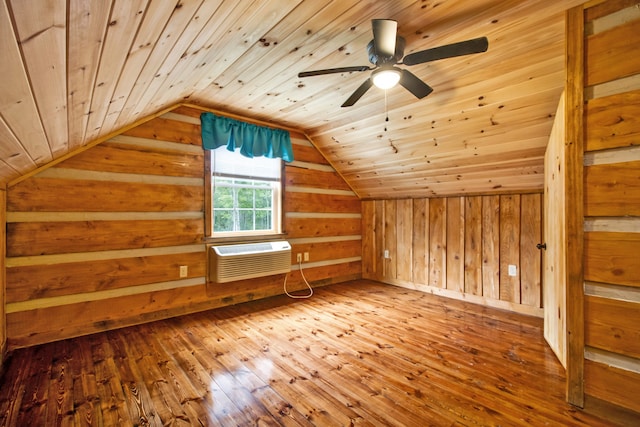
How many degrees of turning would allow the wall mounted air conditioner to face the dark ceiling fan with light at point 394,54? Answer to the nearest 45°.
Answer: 0° — it already faces it

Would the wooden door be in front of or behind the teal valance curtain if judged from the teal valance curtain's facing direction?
in front

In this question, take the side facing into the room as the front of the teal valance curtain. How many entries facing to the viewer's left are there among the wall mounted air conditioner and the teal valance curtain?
0

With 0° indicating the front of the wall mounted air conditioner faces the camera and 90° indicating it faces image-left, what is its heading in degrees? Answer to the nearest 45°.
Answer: approximately 315°

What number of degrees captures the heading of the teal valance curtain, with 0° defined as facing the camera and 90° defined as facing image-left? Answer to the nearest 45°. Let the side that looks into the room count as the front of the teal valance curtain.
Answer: approximately 315°
